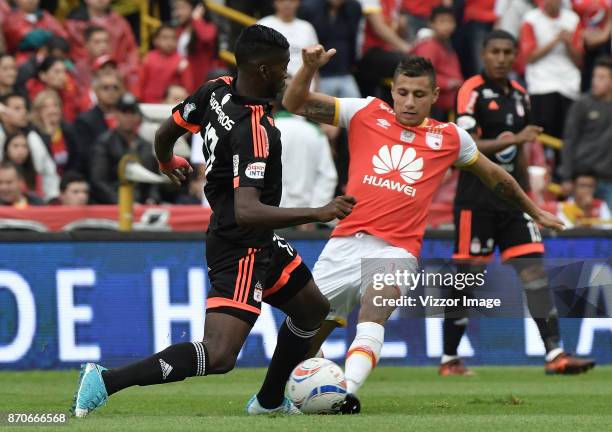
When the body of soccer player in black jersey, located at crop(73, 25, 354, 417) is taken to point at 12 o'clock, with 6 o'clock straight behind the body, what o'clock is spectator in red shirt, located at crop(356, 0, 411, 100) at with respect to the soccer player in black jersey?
The spectator in red shirt is roughly at 11 o'clock from the soccer player in black jersey.

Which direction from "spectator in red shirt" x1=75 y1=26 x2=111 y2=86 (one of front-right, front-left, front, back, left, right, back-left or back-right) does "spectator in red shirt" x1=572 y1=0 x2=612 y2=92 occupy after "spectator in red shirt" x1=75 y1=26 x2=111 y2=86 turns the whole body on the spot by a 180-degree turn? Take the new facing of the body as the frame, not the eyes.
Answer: right

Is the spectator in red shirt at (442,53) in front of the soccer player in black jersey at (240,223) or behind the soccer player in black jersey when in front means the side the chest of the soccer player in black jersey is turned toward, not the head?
in front

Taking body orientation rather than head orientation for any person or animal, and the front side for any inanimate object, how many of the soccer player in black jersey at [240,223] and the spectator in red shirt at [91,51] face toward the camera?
1

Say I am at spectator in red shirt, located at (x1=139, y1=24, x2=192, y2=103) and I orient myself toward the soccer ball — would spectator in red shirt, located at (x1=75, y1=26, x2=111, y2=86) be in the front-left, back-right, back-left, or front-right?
back-right

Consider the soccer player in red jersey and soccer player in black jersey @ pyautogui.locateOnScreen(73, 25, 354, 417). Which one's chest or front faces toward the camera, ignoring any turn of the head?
the soccer player in red jersey

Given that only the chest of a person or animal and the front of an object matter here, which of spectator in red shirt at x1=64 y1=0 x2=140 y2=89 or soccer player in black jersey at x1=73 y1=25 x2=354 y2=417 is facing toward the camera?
the spectator in red shirt

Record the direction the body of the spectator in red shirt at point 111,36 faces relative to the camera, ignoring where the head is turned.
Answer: toward the camera

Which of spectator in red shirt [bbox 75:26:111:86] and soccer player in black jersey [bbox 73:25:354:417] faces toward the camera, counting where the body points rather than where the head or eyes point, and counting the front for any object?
the spectator in red shirt

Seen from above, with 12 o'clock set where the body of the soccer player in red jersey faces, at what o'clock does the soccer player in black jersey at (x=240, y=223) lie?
The soccer player in black jersey is roughly at 1 o'clock from the soccer player in red jersey.

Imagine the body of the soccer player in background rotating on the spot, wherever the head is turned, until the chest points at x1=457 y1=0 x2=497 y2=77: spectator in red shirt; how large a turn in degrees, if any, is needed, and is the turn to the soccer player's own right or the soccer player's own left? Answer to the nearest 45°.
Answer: approximately 135° to the soccer player's own left

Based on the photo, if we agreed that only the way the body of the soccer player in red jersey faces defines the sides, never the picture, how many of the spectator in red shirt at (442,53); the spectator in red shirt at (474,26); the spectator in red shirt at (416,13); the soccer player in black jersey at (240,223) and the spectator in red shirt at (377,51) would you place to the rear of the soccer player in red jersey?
4

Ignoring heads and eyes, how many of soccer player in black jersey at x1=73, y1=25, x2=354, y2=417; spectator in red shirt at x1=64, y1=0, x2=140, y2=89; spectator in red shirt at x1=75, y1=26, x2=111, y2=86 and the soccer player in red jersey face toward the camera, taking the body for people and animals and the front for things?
3

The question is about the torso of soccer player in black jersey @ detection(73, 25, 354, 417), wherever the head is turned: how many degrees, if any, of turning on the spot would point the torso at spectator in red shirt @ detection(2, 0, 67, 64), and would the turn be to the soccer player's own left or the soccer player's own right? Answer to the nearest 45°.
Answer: approximately 45° to the soccer player's own left

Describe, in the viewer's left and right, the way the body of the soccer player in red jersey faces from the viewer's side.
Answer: facing the viewer
